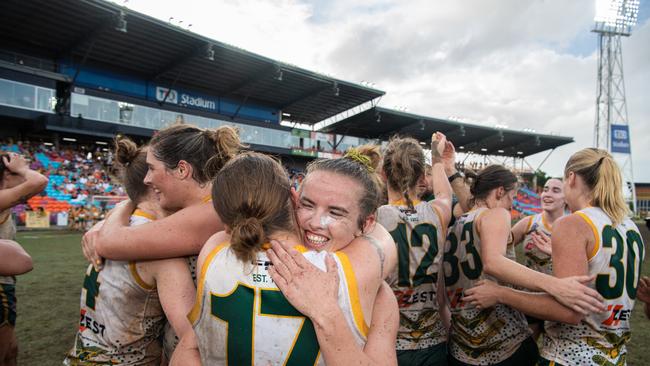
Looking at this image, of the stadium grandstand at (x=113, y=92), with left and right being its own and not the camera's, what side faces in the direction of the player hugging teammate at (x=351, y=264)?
front

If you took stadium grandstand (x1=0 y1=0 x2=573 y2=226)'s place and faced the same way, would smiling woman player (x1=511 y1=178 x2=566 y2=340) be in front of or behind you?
in front

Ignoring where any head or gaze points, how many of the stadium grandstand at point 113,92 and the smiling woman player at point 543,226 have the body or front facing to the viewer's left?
0

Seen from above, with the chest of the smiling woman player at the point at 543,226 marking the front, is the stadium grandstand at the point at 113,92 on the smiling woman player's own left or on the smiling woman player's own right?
on the smiling woman player's own right

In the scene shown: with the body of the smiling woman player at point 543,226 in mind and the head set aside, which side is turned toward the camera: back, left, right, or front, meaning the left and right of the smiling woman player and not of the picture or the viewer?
front

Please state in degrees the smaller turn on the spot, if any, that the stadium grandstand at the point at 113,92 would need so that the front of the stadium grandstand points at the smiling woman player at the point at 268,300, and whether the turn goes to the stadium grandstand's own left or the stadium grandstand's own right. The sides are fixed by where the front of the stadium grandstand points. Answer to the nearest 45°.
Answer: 0° — it already faces them

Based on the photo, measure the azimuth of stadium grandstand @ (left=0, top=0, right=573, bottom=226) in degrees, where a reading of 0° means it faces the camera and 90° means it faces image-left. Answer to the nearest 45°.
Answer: approximately 315°

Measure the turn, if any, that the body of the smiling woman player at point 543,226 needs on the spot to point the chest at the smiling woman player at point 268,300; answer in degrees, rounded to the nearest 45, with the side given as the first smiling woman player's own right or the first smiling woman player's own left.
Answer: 0° — they already face them
